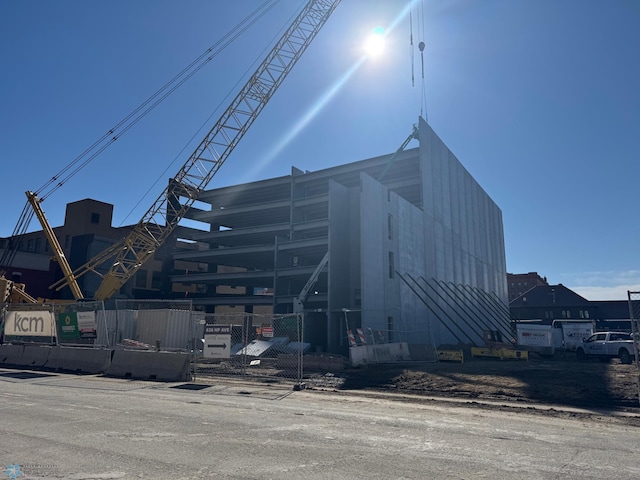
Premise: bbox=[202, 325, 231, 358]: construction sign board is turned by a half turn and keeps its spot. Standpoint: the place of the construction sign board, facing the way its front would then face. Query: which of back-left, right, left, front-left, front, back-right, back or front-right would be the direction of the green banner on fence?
front-left

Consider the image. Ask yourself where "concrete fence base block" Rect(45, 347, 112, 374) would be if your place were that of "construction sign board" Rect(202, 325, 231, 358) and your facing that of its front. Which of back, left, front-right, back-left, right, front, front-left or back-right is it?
back-right

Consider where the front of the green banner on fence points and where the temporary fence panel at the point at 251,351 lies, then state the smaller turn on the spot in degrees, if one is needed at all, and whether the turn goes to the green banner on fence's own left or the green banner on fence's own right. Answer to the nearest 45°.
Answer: approximately 90° to the green banner on fence's own left

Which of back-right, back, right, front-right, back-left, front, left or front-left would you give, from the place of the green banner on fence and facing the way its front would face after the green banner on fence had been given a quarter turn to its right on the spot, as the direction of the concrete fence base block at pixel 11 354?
front-right

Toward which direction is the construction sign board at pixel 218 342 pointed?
toward the camera

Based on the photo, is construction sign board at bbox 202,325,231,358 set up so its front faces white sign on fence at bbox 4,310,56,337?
no

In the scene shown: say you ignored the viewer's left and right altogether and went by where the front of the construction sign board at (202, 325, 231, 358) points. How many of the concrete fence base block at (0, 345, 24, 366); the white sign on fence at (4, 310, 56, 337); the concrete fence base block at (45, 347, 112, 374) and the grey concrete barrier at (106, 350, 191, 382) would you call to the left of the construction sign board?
0

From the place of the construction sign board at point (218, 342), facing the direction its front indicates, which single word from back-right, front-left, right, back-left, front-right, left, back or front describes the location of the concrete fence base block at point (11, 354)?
back-right

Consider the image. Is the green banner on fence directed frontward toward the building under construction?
no

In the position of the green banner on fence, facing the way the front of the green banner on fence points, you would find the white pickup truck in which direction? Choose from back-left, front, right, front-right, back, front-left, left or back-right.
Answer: left

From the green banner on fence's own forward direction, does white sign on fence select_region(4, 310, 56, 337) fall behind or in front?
behind
